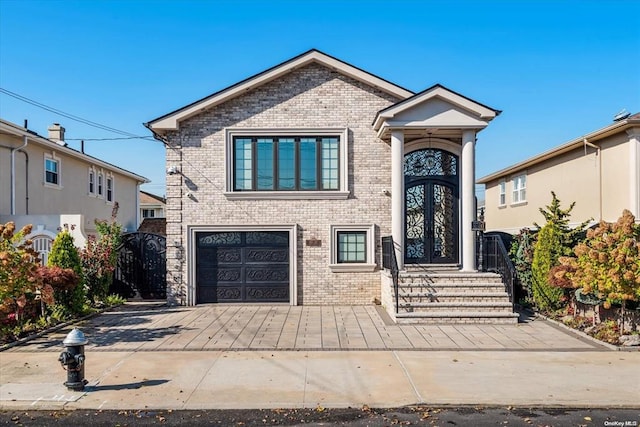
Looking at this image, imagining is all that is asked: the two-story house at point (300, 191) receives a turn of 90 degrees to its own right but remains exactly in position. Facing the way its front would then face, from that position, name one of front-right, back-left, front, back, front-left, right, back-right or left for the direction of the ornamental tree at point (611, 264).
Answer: back-left

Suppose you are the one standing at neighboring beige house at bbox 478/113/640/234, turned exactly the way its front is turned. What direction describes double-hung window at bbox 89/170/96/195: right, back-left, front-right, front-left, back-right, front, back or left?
back-right

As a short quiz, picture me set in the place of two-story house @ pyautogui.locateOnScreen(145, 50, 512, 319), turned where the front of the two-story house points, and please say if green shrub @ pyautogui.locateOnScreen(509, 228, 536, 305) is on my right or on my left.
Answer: on my left

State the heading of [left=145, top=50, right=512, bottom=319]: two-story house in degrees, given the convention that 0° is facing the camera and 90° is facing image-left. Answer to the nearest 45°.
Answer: approximately 0°

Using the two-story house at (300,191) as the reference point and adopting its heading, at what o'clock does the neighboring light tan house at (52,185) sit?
The neighboring light tan house is roughly at 4 o'clock from the two-story house.

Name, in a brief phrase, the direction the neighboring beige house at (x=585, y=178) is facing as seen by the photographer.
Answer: facing the viewer and to the right of the viewer

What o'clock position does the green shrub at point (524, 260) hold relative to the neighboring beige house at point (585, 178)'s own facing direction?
The green shrub is roughly at 2 o'clock from the neighboring beige house.
